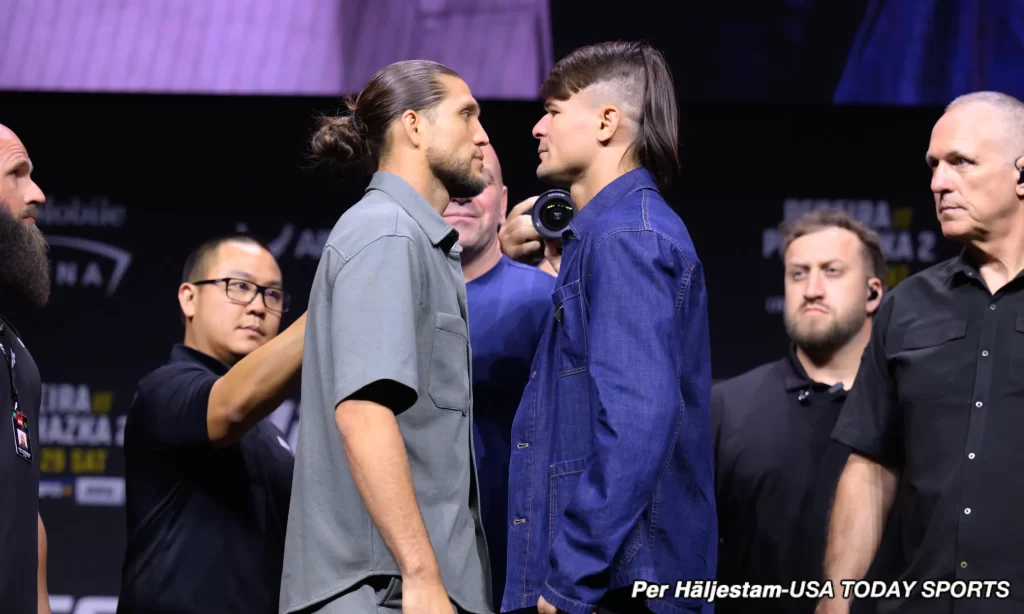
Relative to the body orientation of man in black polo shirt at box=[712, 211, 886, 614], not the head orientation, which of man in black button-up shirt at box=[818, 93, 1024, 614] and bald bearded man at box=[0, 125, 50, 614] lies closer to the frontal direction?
the bald bearded man

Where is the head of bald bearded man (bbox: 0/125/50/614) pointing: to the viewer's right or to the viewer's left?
to the viewer's right

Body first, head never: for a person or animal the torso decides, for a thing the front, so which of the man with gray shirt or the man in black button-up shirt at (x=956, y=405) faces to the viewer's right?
the man with gray shirt

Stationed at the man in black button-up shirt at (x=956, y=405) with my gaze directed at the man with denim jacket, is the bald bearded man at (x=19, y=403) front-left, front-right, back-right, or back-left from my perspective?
front-right

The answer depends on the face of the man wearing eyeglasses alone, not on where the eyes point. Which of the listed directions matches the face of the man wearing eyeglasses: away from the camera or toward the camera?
toward the camera

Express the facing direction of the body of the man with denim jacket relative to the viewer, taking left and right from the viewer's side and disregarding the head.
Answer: facing to the left of the viewer

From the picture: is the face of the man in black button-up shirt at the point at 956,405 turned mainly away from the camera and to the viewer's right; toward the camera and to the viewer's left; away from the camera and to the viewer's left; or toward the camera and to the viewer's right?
toward the camera and to the viewer's left

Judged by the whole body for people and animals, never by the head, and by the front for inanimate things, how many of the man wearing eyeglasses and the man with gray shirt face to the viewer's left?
0

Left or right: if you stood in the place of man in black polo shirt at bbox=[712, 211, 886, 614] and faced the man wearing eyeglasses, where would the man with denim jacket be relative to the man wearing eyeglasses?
left

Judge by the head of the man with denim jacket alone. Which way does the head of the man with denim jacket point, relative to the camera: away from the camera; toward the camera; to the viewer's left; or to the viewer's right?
to the viewer's left

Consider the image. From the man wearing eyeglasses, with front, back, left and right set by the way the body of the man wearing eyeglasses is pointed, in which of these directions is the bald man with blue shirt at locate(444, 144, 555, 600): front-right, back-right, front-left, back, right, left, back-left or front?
front

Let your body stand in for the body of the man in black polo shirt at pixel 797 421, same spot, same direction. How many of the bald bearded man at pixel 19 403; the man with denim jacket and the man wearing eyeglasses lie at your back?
0

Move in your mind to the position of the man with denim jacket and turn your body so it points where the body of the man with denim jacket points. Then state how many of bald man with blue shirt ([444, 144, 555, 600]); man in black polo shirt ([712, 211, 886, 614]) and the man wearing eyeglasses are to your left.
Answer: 0

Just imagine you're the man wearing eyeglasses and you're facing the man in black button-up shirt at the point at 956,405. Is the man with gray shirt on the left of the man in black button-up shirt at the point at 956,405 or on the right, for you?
right

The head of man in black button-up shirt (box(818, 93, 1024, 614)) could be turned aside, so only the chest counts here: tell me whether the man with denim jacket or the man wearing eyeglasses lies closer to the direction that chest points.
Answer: the man with denim jacket

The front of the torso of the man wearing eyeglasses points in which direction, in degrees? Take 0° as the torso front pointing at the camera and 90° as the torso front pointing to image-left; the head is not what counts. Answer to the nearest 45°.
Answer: approximately 315°

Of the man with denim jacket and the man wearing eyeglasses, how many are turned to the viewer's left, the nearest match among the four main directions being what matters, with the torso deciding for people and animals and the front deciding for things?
1

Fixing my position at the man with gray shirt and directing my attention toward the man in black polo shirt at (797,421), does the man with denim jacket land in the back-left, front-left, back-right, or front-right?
front-right

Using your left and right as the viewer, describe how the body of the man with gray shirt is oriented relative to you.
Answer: facing to the right of the viewer

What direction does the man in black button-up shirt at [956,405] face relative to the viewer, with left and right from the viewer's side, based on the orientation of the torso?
facing the viewer and to the left of the viewer
